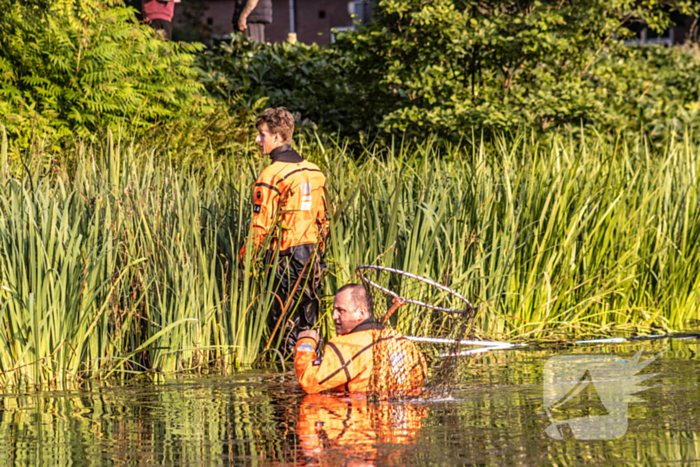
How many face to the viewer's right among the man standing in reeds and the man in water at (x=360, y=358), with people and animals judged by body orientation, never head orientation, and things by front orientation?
0

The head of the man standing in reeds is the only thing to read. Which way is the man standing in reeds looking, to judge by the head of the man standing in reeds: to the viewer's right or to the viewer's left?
to the viewer's left

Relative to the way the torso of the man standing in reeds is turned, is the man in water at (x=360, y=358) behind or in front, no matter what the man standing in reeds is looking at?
behind

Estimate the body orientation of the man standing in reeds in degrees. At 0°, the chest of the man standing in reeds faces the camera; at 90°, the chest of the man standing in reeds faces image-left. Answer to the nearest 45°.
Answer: approximately 135°
